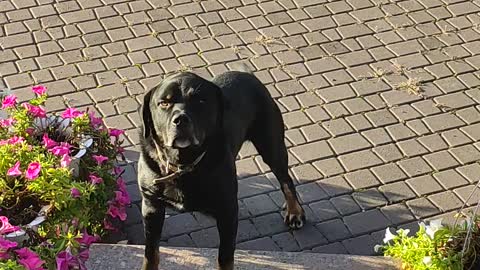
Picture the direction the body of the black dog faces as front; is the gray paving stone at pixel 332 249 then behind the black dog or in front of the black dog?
behind

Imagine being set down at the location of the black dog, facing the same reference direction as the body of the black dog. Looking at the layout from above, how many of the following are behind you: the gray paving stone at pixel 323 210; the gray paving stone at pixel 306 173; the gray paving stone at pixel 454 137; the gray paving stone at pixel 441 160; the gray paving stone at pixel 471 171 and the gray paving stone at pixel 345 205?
6

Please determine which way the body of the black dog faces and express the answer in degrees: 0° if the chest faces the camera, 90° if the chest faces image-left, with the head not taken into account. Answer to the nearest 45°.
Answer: approximately 45°

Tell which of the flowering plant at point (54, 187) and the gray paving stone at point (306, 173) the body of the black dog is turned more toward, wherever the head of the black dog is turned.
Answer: the flowering plant

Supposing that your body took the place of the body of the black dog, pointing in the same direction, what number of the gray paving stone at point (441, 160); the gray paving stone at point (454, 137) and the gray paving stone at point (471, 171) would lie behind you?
3

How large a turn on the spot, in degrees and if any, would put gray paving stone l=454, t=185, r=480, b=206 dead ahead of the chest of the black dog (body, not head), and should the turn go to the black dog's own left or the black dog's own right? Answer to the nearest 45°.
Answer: approximately 180°

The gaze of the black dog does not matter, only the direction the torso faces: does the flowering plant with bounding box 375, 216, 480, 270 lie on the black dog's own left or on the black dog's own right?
on the black dog's own left

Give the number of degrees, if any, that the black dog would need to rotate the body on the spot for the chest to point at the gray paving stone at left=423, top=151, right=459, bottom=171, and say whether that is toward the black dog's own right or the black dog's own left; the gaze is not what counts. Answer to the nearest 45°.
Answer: approximately 180°

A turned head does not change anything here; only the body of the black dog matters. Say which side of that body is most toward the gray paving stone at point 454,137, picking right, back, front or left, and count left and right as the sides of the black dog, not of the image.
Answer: back

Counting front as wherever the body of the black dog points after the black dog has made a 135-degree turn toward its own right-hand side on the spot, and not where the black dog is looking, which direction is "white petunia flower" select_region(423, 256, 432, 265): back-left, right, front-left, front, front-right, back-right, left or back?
right

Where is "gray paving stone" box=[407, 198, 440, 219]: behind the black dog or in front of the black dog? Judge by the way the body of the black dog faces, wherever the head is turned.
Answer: behind

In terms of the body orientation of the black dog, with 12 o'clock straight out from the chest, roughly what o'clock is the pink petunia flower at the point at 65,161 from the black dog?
The pink petunia flower is roughly at 2 o'clock from the black dog.

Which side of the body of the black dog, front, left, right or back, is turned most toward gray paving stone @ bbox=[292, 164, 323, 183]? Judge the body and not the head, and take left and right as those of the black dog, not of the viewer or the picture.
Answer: back
